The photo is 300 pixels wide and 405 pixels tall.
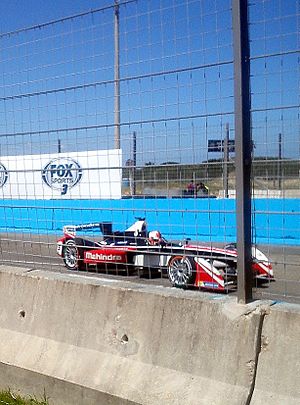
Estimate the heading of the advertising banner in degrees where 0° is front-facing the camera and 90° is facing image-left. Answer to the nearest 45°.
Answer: approximately 0°

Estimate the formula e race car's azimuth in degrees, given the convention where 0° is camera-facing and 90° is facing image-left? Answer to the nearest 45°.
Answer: approximately 315°
